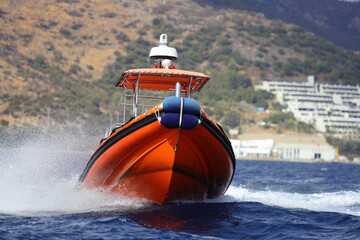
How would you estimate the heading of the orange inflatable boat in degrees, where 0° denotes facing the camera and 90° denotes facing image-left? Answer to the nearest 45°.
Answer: approximately 0°
